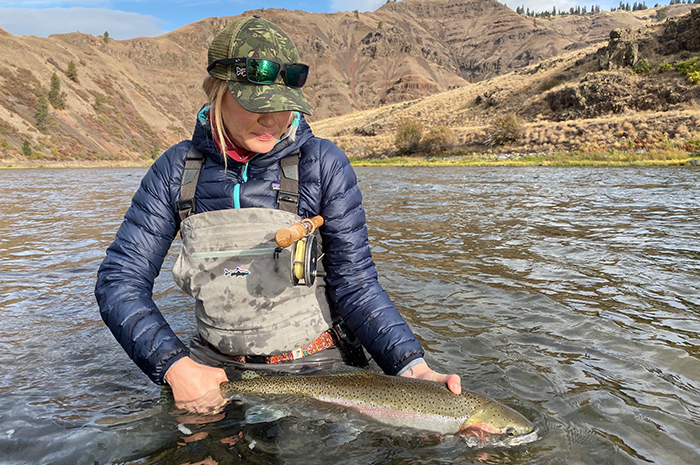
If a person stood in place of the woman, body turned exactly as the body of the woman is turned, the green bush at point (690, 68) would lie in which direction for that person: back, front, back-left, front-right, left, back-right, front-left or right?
back-left

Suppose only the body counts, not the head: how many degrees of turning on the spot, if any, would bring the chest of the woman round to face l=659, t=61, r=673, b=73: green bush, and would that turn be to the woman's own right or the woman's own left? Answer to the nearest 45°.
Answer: approximately 135° to the woman's own left

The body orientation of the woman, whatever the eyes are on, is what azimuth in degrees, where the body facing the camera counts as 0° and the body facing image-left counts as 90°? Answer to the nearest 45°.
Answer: approximately 0°

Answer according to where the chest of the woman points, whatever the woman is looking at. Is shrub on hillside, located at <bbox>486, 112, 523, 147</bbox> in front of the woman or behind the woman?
behind
